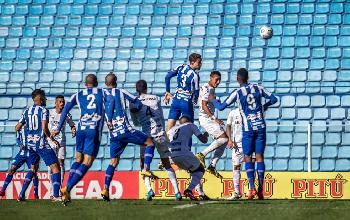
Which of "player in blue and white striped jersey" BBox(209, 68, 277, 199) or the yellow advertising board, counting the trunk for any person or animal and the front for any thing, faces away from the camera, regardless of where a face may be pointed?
the player in blue and white striped jersey

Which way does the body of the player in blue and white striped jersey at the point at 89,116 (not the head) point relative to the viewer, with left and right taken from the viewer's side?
facing away from the viewer

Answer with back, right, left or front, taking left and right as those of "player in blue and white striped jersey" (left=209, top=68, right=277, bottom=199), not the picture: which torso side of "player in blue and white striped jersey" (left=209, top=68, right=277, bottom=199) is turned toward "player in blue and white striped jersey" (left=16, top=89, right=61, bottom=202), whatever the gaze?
left

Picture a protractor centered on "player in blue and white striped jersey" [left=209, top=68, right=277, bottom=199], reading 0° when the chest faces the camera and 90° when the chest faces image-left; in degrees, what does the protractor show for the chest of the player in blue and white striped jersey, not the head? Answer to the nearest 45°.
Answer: approximately 180°

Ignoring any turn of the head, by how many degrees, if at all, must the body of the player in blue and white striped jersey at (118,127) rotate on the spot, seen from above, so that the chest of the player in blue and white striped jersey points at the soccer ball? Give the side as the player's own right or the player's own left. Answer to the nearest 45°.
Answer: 0° — they already face it

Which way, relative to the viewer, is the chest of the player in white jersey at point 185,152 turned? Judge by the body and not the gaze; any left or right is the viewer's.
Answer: facing away from the viewer and to the right of the viewer

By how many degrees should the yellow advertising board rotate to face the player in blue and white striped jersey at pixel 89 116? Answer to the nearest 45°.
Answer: approximately 45° to its right

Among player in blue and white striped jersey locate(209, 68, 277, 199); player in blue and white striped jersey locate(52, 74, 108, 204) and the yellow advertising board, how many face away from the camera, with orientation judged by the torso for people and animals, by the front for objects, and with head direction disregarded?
2

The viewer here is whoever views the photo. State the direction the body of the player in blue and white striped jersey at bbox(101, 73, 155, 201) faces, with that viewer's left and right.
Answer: facing away from the viewer and to the right of the viewer
